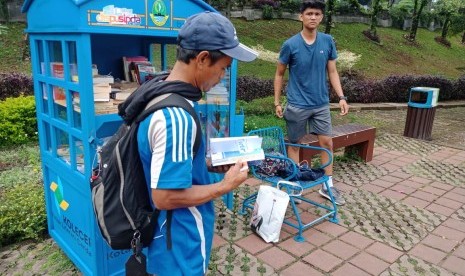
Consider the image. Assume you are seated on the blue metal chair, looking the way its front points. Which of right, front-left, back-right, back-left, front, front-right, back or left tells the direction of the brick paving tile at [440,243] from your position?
front-left

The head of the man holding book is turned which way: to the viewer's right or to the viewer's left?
to the viewer's right

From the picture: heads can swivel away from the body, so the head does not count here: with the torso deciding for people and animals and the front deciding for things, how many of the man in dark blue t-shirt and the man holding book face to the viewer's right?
1

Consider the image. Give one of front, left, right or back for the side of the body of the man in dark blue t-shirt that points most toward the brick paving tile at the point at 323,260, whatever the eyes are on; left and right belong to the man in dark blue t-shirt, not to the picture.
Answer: front

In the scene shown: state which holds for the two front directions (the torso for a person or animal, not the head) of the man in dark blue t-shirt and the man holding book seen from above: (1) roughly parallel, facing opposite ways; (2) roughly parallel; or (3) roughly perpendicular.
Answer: roughly perpendicular

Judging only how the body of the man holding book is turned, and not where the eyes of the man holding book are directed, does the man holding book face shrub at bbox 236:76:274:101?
no

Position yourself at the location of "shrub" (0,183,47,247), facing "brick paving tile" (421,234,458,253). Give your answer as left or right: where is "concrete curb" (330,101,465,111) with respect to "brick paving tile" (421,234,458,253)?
left

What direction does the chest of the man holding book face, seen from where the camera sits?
to the viewer's right

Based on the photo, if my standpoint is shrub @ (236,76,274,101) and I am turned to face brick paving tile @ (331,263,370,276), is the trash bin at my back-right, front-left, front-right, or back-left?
front-left

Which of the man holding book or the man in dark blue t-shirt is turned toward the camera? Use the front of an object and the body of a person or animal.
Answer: the man in dark blue t-shirt

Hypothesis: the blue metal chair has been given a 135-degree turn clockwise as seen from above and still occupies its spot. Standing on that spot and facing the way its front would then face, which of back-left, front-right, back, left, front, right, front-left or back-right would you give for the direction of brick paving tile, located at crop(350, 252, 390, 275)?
back-left

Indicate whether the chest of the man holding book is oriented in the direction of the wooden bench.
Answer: no

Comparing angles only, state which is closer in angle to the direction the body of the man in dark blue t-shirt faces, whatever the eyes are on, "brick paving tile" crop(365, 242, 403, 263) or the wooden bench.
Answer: the brick paving tile

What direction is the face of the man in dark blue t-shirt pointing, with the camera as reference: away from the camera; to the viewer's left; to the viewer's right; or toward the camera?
toward the camera

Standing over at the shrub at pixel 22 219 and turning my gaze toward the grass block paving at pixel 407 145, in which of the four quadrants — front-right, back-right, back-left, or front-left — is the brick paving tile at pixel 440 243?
front-right

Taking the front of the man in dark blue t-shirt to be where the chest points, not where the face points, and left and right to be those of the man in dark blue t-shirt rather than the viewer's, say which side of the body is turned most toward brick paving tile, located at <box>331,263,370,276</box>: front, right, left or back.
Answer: front

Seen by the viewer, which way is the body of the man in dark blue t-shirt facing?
toward the camera

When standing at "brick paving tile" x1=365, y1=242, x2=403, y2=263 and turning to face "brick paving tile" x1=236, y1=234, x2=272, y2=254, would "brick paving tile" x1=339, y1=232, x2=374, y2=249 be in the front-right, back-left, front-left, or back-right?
front-right

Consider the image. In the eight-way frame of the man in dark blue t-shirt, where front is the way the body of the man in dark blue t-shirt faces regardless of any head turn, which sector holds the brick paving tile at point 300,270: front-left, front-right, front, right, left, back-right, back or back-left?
front

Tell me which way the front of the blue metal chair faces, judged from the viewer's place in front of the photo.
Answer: facing the viewer and to the right of the viewer
